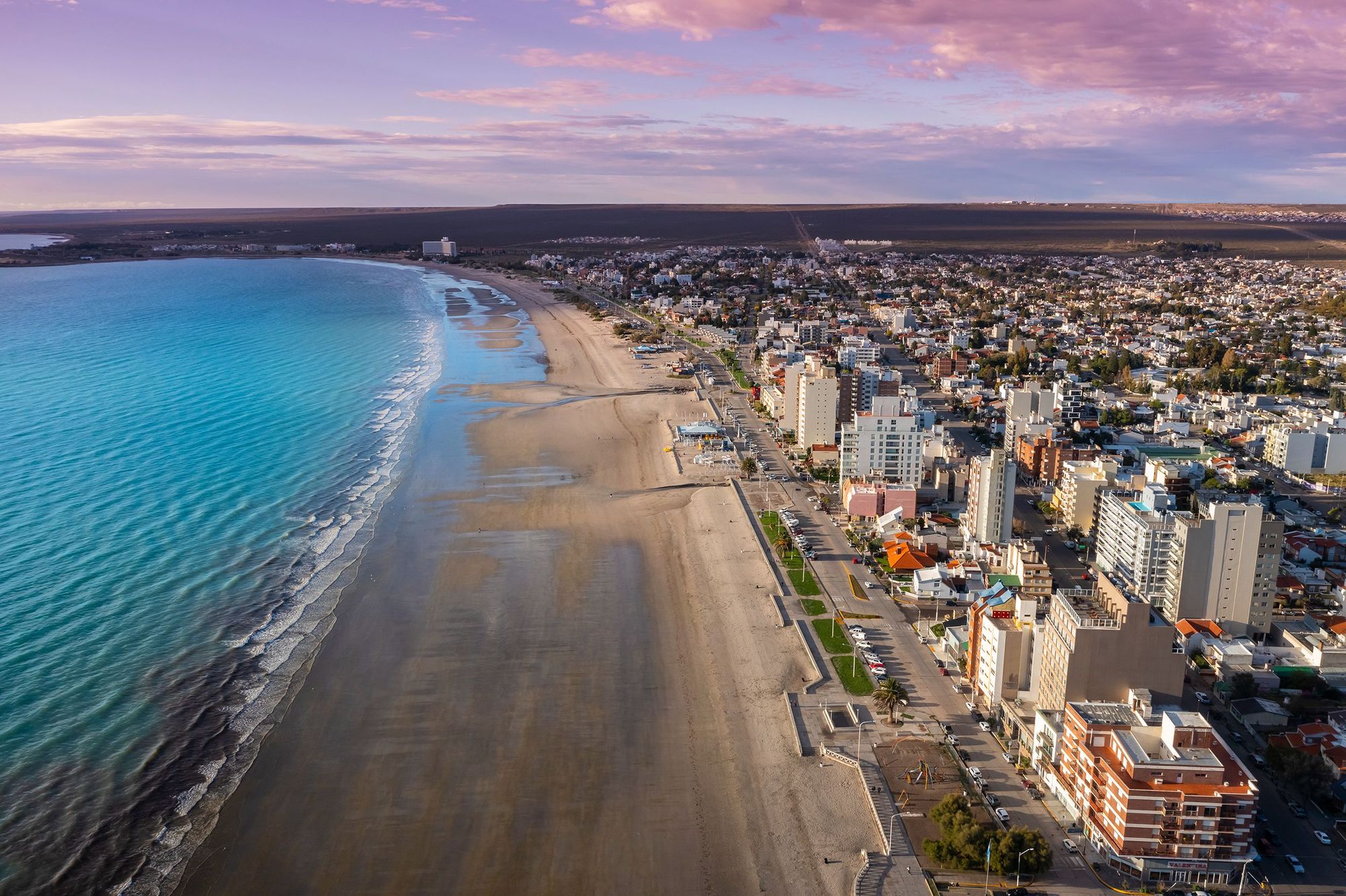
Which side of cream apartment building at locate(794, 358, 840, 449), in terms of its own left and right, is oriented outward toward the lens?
left

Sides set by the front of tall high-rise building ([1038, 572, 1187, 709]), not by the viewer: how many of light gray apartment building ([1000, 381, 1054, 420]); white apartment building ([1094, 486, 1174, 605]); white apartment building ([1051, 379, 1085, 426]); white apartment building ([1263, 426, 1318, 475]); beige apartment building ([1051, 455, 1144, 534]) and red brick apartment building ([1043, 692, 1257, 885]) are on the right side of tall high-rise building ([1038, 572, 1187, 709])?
5

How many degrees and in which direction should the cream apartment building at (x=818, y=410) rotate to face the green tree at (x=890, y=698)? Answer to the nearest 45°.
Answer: approximately 90° to its left

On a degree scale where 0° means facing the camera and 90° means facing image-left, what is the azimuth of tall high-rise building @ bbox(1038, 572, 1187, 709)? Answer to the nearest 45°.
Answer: approximately 90°

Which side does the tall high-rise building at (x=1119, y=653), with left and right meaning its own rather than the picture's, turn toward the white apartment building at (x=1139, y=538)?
right

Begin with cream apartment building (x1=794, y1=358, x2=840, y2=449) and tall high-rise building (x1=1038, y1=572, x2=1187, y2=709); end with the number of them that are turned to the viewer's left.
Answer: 2

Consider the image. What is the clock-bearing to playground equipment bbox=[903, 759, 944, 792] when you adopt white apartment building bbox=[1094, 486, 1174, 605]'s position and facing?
The playground equipment is roughly at 11 o'clock from the white apartment building.

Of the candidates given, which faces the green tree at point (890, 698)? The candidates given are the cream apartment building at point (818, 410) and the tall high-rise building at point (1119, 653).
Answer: the tall high-rise building

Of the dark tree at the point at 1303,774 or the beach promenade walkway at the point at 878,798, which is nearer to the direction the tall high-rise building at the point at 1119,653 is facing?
the beach promenade walkway

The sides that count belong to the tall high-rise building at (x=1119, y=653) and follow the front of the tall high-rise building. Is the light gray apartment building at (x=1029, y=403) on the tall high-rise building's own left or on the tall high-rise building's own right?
on the tall high-rise building's own right

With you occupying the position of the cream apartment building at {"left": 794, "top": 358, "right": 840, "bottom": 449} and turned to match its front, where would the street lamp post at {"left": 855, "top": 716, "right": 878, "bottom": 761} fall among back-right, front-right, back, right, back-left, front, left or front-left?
left

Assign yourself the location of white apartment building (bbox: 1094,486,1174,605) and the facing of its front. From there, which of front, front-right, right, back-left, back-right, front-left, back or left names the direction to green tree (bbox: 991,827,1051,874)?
front-left

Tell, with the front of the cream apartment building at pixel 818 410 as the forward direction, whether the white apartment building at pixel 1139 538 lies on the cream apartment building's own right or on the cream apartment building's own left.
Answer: on the cream apartment building's own left

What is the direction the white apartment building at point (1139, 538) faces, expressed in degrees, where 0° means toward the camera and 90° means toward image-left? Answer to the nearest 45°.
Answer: approximately 45°
